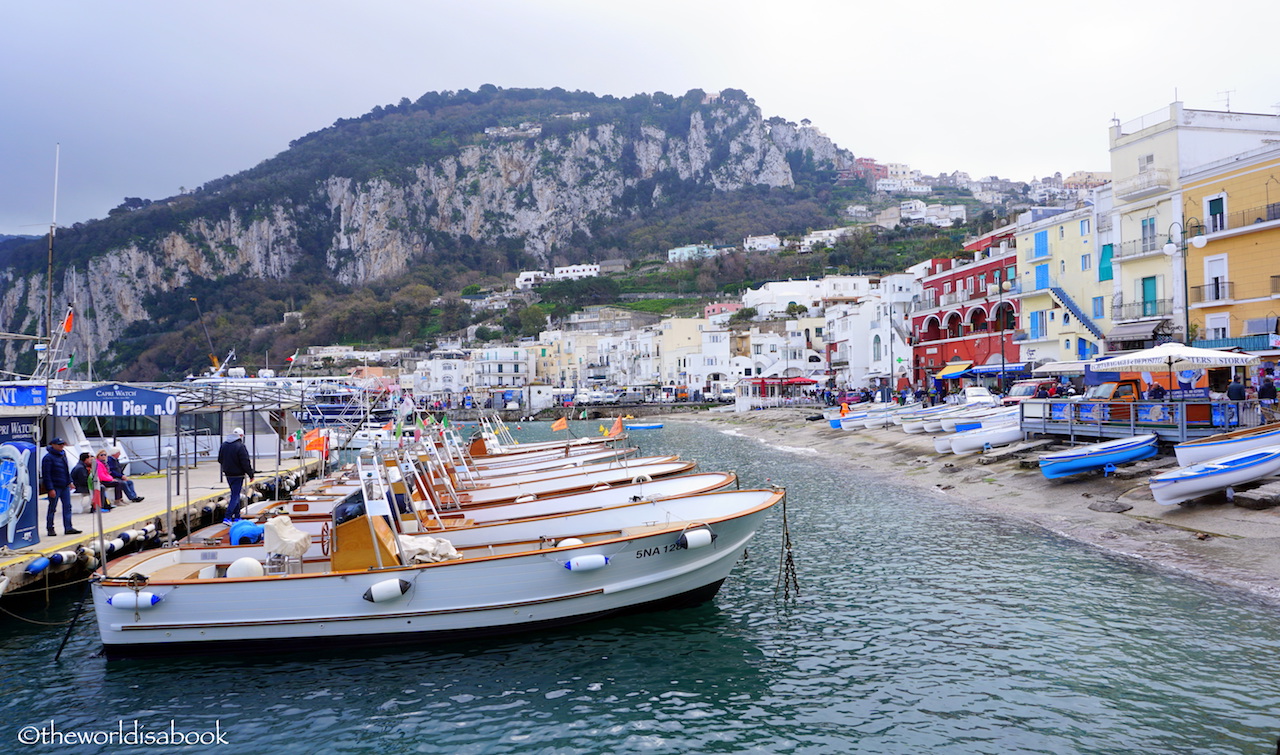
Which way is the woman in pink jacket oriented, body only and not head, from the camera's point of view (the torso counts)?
to the viewer's right

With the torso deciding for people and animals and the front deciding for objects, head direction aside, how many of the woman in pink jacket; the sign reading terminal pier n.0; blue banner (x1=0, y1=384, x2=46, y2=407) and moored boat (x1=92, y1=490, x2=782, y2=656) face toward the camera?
2

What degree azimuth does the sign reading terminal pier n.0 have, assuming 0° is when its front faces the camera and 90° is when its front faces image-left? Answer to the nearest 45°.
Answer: approximately 0°

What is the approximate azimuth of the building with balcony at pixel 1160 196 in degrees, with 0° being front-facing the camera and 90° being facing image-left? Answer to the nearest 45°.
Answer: approximately 45°

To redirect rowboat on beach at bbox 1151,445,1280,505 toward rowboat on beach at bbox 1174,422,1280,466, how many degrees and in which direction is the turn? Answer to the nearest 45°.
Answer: approximately 135° to its right

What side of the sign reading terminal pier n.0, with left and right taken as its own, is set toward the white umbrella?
left

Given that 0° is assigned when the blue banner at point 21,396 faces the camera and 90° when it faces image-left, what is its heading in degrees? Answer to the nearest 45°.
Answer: approximately 0°

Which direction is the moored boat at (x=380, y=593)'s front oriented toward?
to the viewer's right

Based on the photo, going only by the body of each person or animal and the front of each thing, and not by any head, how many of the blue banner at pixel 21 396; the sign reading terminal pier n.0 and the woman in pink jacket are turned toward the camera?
2

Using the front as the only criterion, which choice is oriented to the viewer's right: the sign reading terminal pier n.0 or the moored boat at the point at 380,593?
the moored boat

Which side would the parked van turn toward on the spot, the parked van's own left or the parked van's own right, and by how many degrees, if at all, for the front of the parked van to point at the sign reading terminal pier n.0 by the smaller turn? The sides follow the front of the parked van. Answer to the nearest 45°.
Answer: approximately 45° to the parked van's own left
